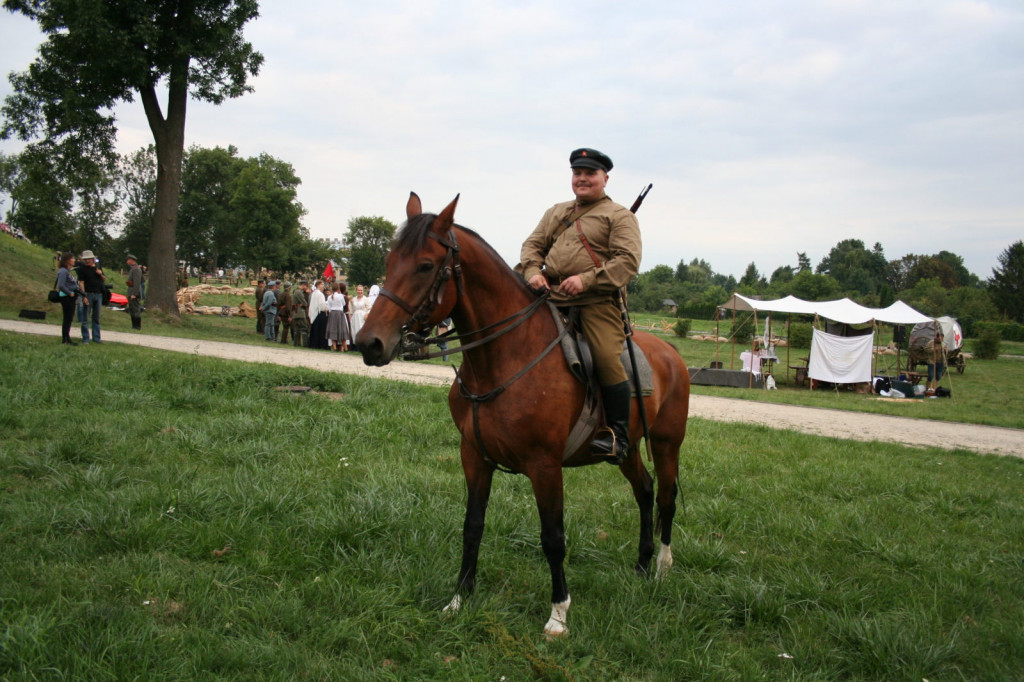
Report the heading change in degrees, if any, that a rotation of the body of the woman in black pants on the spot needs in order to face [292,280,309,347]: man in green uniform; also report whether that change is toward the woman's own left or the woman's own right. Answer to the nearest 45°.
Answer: approximately 45° to the woman's own left

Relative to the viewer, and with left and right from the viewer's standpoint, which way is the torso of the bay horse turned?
facing the viewer and to the left of the viewer

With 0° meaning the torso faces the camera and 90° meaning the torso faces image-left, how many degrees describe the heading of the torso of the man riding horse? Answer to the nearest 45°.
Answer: approximately 45°

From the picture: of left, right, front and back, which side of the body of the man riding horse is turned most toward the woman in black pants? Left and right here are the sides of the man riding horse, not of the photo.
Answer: right

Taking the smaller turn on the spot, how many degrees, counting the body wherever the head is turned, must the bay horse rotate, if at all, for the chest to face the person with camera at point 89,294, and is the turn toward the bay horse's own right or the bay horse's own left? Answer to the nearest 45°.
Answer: approximately 90° to the bay horse's own right

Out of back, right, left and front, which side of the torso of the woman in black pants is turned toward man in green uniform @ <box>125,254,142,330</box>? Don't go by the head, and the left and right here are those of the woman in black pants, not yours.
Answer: left

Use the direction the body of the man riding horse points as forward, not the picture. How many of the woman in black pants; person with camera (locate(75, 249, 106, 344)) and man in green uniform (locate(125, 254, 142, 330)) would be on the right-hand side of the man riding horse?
3
